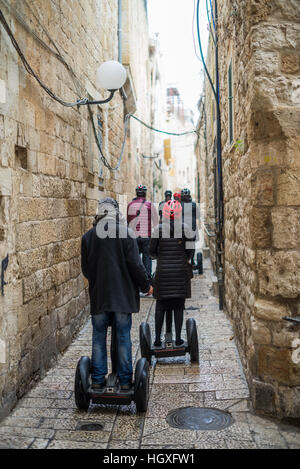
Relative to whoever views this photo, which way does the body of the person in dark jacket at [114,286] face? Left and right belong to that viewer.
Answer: facing away from the viewer

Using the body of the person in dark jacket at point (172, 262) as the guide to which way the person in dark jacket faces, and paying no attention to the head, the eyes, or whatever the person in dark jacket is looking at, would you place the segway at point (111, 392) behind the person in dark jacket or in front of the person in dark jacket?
behind

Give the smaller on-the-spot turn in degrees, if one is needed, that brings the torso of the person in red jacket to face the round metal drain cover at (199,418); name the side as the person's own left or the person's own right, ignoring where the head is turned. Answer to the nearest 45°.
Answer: approximately 180°

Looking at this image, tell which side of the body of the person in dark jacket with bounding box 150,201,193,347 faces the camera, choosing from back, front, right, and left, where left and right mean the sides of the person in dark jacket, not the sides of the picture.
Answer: back

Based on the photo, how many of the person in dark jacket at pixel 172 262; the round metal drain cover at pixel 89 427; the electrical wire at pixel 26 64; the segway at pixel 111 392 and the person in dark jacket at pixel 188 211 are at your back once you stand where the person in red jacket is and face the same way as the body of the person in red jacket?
4

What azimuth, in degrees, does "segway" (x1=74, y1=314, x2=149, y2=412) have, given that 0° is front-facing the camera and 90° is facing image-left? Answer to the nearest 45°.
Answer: approximately 180°

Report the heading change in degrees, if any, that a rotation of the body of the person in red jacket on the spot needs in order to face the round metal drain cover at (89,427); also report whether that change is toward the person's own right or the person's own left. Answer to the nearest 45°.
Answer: approximately 180°

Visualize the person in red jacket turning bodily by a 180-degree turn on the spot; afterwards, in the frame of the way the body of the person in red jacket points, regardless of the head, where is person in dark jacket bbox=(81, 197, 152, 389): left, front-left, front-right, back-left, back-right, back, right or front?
front

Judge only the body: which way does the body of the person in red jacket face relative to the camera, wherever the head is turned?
away from the camera
